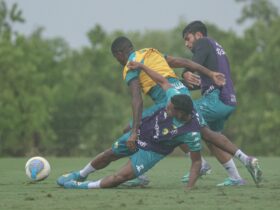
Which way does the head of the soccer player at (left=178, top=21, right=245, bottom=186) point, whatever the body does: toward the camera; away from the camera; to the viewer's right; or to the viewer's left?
to the viewer's left

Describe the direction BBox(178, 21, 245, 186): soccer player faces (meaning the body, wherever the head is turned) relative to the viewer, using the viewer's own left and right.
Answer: facing to the left of the viewer

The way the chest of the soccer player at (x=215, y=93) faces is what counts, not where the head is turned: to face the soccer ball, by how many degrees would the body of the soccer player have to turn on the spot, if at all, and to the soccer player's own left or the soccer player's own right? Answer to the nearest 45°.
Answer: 0° — they already face it
